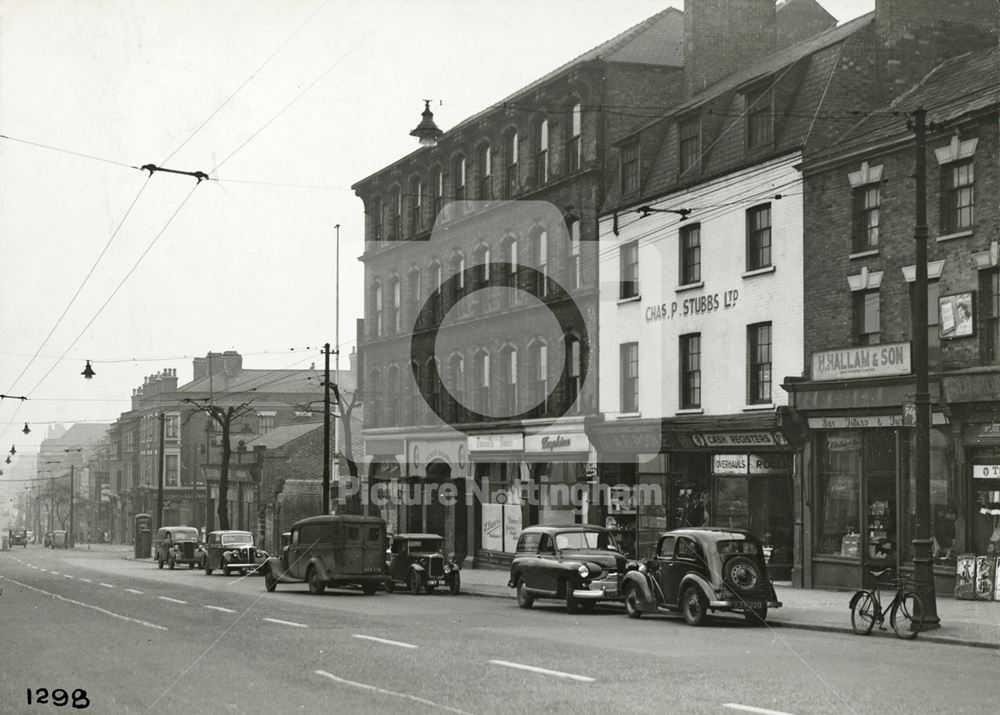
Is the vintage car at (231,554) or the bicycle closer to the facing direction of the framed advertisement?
the bicycle

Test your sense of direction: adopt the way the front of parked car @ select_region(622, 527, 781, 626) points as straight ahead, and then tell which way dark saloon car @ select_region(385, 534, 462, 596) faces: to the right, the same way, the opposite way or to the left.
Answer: the opposite way

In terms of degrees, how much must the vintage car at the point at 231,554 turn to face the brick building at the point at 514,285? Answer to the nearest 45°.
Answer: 0° — it already faces it

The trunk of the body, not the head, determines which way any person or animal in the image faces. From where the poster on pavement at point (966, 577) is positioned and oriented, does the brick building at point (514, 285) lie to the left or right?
on its right

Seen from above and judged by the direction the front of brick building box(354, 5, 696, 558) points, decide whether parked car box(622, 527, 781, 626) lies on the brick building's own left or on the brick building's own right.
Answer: on the brick building's own left

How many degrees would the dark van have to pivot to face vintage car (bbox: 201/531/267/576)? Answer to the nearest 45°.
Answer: approximately 45° to its right

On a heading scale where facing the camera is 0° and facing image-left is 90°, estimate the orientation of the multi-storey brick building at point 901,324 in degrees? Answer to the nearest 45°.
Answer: approximately 45°

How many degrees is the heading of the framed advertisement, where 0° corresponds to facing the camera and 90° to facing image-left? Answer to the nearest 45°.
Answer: approximately 45°

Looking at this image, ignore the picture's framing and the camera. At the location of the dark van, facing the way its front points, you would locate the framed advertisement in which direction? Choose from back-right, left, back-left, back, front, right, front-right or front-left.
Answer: back

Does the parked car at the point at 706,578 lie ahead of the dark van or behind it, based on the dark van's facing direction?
behind

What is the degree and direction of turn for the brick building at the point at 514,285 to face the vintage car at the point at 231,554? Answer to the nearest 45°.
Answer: approximately 90° to its right

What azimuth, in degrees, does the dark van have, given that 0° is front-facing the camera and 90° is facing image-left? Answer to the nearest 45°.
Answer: approximately 135°
